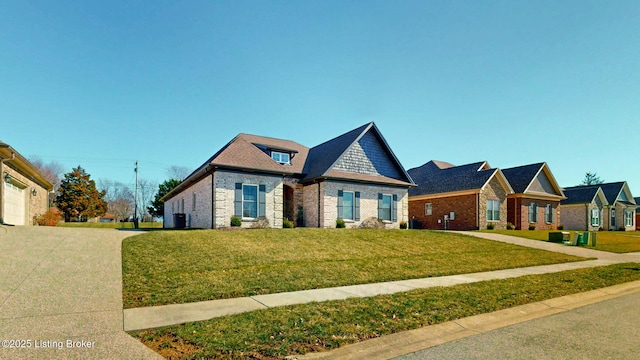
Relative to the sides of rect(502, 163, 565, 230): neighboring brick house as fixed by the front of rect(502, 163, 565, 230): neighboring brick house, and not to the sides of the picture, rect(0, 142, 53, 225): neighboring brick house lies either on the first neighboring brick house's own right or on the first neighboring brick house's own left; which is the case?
on the first neighboring brick house's own right

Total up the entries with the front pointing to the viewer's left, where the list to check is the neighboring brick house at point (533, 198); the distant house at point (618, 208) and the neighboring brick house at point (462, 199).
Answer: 0

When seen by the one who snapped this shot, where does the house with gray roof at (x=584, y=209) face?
facing the viewer and to the right of the viewer

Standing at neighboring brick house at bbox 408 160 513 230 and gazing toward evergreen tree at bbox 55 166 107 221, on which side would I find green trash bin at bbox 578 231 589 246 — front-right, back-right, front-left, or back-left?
back-left

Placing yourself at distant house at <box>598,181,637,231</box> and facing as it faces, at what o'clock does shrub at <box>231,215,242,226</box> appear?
The shrub is roughly at 2 o'clock from the distant house.

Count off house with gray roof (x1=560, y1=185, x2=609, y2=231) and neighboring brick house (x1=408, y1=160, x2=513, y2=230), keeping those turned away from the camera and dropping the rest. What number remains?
0

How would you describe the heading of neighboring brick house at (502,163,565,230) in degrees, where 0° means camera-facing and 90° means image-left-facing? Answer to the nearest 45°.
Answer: approximately 315°

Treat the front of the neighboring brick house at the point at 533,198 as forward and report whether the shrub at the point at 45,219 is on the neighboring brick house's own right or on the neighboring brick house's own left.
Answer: on the neighboring brick house's own right

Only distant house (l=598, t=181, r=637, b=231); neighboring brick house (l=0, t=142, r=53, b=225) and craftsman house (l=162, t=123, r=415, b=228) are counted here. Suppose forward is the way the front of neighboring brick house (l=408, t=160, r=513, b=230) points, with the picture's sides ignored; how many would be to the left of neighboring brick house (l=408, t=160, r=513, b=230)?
1
